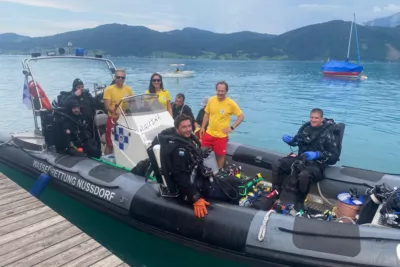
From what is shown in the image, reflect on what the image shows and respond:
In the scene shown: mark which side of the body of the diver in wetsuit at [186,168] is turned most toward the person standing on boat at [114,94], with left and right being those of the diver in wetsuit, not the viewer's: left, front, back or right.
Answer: back

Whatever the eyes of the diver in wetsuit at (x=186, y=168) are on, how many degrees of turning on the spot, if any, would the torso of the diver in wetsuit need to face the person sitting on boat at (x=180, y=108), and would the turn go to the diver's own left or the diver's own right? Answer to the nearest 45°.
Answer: approximately 135° to the diver's own left

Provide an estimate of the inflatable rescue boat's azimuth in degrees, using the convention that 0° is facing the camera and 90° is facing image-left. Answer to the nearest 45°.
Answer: approximately 315°

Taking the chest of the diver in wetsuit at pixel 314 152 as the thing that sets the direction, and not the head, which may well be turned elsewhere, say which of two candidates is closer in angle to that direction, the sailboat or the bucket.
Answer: the bucket

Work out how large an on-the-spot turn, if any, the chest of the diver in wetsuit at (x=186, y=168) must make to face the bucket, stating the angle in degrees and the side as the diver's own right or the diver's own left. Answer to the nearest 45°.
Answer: approximately 45° to the diver's own left

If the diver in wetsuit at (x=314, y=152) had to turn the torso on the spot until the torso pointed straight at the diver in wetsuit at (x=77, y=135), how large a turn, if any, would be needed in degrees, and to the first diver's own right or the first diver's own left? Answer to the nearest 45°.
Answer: approximately 45° to the first diver's own right

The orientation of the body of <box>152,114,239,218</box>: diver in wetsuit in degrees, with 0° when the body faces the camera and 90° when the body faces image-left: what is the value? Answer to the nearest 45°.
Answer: approximately 315°

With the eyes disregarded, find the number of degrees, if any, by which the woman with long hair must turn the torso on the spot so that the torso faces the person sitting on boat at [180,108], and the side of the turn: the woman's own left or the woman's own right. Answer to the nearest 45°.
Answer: approximately 135° to the woman's own left

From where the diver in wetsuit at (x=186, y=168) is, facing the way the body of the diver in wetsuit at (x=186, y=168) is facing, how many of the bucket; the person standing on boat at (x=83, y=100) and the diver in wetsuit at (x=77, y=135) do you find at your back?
2
